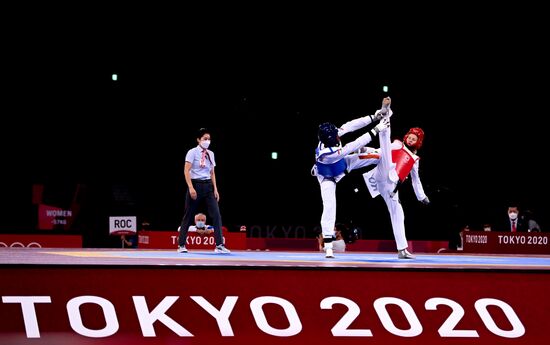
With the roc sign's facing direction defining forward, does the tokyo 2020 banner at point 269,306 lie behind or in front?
in front

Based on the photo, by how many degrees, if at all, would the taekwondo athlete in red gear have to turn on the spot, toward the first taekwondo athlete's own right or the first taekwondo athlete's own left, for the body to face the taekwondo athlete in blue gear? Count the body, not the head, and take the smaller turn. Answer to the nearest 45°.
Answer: approximately 45° to the first taekwondo athlete's own right

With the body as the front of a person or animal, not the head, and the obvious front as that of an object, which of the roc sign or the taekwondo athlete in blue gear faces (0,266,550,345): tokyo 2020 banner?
the roc sign

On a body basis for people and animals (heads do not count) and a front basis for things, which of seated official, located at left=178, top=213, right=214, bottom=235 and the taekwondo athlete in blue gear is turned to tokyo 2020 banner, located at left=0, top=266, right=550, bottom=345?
the seated official

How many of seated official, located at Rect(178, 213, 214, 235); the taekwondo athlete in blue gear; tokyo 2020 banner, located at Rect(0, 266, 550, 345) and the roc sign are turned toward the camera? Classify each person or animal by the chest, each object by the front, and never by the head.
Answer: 3

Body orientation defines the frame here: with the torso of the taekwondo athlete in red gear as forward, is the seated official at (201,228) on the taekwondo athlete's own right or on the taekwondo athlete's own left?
on the taekwondo athlete's own right

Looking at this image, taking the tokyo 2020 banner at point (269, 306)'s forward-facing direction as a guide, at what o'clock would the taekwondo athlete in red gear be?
The taekwondo athlete in red gear is roughly at 7 o'clock from the tokyo 2020 banner.

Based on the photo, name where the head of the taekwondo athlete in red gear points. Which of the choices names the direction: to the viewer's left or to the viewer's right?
to the viewer's left

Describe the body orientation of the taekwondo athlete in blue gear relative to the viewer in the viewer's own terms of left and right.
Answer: facing away from the viewer and to the right of the viewer

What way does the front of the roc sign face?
toward the camera

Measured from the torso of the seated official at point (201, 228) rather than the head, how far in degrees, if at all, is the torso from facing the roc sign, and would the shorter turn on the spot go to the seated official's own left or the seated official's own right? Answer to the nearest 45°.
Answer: approximately 135° to the seated official's own right

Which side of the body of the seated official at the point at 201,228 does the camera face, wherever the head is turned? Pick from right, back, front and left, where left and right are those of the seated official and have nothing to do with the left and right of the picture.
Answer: front

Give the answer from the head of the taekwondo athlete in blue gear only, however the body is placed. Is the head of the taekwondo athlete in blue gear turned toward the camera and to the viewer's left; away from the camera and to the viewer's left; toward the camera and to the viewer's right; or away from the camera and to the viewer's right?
away from the camera and to the viewer's right
